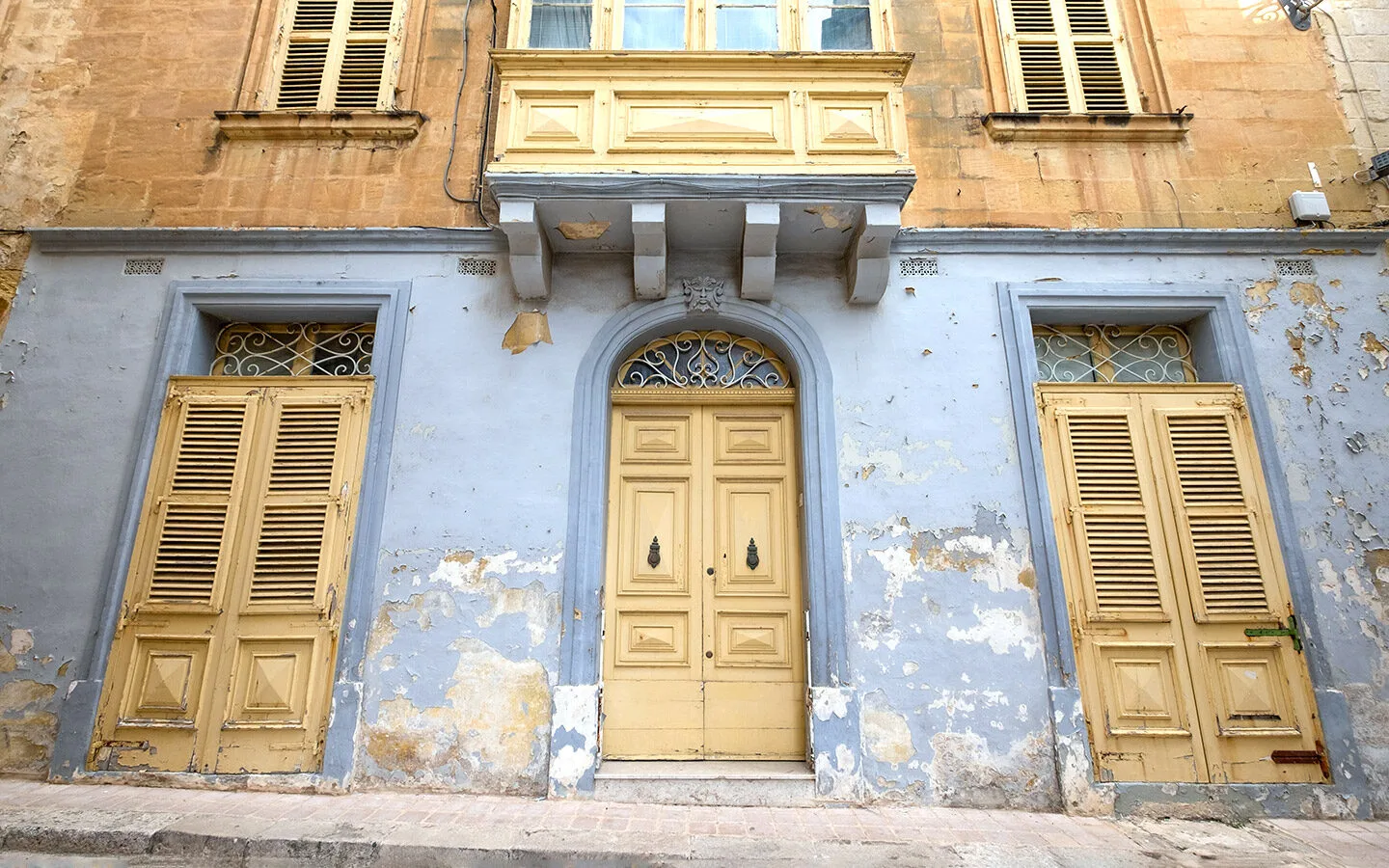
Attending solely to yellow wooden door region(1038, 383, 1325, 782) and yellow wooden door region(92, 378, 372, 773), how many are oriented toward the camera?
2

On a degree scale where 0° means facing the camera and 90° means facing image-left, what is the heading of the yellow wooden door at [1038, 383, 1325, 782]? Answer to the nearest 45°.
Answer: approximately 0°

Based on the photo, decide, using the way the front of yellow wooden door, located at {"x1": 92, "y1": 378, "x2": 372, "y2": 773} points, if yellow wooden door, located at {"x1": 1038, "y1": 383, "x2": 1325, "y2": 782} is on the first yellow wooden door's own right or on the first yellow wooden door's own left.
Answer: on the first yellow wooden door's own left

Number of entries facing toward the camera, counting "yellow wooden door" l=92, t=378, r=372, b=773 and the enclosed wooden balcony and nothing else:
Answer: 2

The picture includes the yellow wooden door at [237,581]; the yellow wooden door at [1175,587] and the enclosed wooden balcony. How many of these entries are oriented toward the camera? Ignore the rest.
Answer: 3

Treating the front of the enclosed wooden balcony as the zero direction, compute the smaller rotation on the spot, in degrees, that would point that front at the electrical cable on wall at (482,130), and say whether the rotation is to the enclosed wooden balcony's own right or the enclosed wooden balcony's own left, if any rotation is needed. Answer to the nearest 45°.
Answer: approximately 90° to the enclosed wooden balcony's own right

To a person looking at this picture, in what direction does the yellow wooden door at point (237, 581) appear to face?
facing the viewer

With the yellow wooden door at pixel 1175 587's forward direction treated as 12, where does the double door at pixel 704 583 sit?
The double door is roughly at 2 o'clock from the yellow wooden door.

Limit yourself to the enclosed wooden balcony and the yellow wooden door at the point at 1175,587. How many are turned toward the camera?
2
